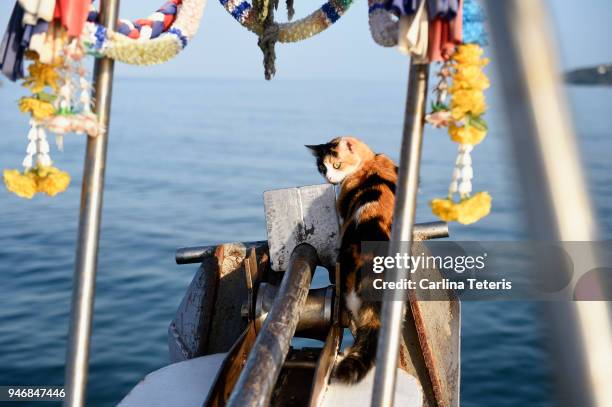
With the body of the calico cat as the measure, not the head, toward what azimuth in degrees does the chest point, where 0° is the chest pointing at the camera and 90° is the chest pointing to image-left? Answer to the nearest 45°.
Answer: approximately 180°

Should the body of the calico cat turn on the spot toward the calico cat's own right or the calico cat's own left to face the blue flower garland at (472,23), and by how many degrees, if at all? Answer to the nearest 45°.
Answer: approximately 180°

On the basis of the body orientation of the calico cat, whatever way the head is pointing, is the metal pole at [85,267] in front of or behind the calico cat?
behind

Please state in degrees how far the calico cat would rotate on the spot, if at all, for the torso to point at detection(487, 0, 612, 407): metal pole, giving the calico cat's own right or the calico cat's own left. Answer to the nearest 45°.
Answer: approximately 180°

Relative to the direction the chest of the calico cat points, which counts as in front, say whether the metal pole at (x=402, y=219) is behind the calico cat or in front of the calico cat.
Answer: behind

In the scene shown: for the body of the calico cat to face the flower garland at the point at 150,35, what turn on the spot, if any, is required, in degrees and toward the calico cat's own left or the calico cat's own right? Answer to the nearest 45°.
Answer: approximately 135° to the calico cat's own left

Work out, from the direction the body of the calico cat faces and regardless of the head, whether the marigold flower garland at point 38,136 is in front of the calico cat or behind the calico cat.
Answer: behind
